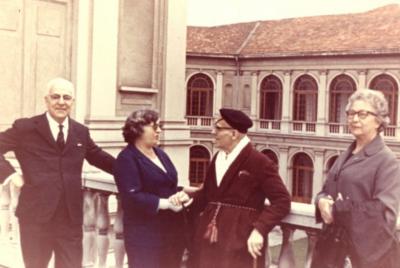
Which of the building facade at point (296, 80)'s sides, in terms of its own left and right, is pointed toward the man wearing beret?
front

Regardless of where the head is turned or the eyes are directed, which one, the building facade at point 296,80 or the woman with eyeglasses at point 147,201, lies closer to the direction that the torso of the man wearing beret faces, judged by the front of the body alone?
the woman with eyeglasses

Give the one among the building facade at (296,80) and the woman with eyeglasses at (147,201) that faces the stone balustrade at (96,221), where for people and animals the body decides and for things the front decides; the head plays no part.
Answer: the building facade

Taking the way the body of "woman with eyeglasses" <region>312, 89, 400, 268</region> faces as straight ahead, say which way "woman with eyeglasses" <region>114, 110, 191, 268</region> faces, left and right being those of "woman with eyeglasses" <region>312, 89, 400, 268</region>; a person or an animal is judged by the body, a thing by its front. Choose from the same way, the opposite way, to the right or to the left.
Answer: to the left

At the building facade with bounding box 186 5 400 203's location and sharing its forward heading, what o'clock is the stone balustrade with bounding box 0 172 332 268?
The stone balustrade is roughly at 12 o'clock from the building facade.

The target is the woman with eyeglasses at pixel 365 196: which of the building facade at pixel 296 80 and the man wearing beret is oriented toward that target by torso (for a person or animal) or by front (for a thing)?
the building facade

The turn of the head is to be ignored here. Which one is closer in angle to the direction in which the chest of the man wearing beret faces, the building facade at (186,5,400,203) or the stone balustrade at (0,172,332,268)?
the stone balustrade

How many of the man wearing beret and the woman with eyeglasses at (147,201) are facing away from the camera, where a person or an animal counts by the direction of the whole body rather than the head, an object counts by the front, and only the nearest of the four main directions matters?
0

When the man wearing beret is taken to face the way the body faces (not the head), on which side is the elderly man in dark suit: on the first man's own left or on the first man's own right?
on the first man's own right

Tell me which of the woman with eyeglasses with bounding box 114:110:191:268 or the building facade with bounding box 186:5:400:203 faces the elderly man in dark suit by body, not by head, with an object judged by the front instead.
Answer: the building facade

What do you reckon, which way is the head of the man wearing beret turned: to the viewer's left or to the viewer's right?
to the viewer's left

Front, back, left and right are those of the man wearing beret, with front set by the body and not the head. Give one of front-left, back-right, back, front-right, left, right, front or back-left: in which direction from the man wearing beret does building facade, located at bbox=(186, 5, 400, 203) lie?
back-right

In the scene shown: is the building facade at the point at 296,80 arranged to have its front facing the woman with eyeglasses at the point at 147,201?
yes

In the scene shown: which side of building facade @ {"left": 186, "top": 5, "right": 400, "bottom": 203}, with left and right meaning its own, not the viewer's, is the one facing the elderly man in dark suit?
front
